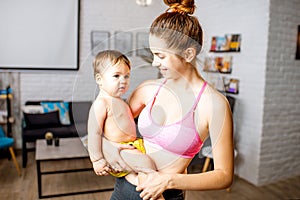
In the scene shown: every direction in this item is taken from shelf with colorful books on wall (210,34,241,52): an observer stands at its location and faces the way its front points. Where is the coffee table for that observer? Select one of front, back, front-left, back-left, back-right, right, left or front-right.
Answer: front-right

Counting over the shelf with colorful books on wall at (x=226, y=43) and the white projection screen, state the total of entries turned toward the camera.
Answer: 2

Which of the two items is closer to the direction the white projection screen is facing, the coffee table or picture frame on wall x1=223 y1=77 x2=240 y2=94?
the coffee table

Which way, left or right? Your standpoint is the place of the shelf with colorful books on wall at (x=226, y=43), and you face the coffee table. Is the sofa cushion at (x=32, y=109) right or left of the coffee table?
right

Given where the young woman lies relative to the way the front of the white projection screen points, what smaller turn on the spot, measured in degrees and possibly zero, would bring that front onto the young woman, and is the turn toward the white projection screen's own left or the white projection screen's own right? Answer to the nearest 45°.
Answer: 0° — it already faces them

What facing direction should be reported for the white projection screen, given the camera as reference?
facing the viewer

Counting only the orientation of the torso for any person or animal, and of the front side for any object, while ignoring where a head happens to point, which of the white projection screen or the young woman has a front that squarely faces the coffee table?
the white projection screen

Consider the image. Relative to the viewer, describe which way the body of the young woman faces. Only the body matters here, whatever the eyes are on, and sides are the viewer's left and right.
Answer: facing the viewer and to the left of the viewer

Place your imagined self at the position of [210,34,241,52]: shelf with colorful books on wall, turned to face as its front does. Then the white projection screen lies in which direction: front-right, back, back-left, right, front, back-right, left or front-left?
right

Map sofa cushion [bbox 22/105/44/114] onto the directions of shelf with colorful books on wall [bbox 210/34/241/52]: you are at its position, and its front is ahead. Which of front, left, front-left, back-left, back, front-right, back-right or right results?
right

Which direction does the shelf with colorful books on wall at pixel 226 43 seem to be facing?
toward the camera
